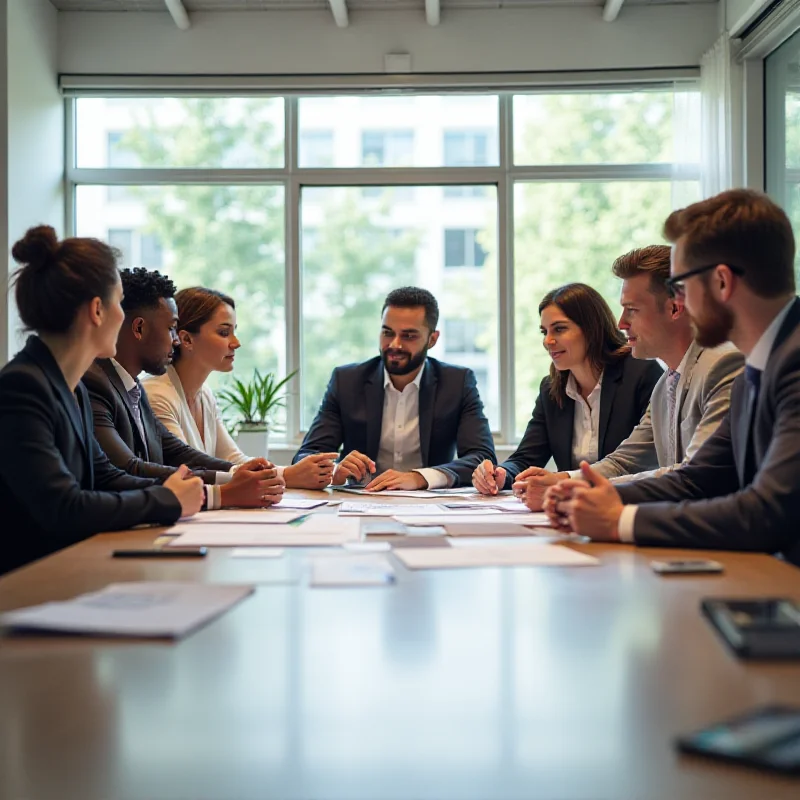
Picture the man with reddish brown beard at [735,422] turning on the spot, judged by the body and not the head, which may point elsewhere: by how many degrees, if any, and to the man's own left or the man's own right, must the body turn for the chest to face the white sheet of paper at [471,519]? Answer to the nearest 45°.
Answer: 0° — they already face it

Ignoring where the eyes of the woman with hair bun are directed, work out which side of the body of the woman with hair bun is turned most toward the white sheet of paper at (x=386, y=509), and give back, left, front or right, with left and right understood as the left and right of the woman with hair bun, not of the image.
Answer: front

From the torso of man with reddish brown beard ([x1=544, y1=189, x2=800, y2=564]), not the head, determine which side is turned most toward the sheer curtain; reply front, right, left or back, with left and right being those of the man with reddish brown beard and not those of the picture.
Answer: right

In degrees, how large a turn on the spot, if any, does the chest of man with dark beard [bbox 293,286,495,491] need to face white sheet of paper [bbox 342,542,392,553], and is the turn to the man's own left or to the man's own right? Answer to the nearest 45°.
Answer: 0° — they already face it

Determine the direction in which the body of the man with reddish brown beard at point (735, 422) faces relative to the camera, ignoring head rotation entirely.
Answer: to the viewer's left

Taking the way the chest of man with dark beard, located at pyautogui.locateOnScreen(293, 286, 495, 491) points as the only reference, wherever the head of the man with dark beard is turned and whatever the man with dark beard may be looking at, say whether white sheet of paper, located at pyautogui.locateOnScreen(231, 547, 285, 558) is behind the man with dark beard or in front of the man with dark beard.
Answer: in front

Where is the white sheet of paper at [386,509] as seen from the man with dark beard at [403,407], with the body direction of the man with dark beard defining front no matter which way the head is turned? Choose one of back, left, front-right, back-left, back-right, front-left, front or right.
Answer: front

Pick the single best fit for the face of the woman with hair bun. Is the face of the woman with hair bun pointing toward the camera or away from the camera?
away from the camera

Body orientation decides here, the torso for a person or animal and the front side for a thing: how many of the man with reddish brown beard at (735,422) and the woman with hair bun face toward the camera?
0

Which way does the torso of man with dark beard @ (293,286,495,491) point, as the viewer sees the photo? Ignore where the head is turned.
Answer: toward the camera

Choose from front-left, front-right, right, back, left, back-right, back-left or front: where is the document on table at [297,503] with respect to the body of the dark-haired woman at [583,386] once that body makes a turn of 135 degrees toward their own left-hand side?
back-right

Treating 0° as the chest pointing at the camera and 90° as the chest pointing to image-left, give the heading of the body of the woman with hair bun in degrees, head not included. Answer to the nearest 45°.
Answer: approximately 270°

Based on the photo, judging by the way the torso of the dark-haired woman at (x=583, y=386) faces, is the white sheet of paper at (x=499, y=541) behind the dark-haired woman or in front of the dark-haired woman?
in front

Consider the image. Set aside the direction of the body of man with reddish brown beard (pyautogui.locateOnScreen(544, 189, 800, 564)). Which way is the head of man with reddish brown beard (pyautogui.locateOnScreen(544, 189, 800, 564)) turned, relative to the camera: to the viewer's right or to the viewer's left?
to the viewer's left

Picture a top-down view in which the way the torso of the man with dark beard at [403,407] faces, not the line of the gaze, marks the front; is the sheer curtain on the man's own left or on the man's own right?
on the man's own left

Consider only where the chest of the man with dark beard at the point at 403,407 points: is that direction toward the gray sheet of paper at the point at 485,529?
yes
